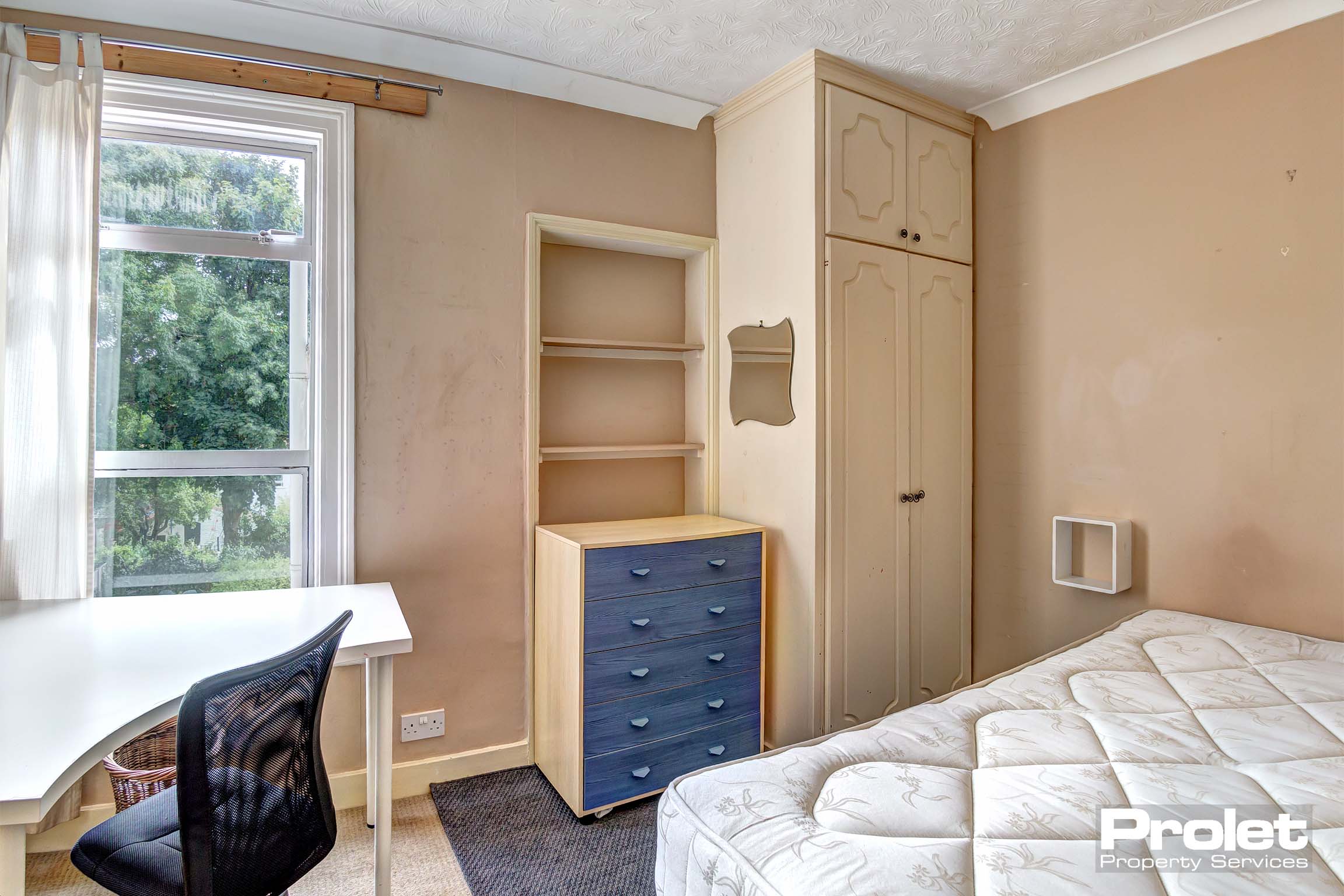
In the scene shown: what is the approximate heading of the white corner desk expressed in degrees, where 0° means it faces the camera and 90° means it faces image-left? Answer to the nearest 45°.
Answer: approximately 315°

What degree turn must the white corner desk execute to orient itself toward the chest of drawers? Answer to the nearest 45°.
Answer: approximately 45° to its left

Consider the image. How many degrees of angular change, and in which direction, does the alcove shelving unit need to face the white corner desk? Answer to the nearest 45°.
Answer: approximately 90° to its right

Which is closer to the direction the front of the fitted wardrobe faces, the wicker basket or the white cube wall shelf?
the white cube wall shelf

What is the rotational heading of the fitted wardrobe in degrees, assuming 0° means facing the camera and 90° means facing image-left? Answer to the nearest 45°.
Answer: approximately 315°

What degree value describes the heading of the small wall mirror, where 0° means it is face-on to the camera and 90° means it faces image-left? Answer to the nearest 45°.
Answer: approximately 45°

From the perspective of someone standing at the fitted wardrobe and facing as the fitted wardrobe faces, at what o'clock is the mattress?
The mattress is roughly at 1 o'clock from the fitted wardrobe.

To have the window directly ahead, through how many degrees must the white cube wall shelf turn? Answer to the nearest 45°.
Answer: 0° — it already faces it
